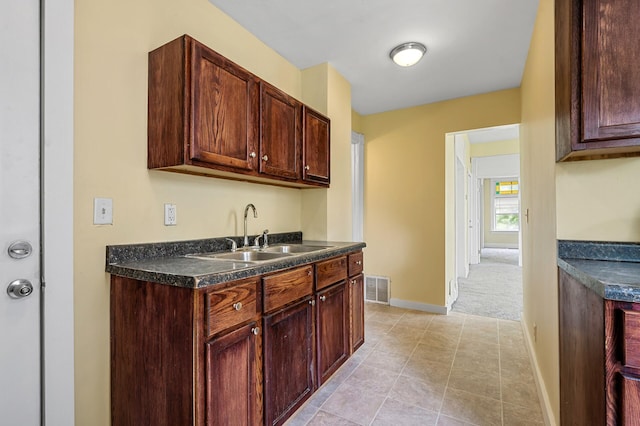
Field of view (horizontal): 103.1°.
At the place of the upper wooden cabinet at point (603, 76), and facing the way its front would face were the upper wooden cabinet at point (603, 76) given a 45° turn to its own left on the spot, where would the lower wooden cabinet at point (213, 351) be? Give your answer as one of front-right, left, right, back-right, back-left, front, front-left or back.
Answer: right

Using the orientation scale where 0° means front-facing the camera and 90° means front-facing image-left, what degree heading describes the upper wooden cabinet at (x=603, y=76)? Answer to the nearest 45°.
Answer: approximately 0°

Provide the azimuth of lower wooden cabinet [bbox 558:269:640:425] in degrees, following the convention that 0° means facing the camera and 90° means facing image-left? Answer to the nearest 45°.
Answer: approximately 0°

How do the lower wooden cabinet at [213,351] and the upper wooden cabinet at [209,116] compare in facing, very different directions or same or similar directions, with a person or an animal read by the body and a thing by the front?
same or similar directions

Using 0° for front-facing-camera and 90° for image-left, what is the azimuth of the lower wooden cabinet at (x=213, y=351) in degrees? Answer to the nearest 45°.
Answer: approximately 315°

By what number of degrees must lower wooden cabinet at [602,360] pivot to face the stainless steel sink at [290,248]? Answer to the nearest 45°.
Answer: approximately 90° to its right
